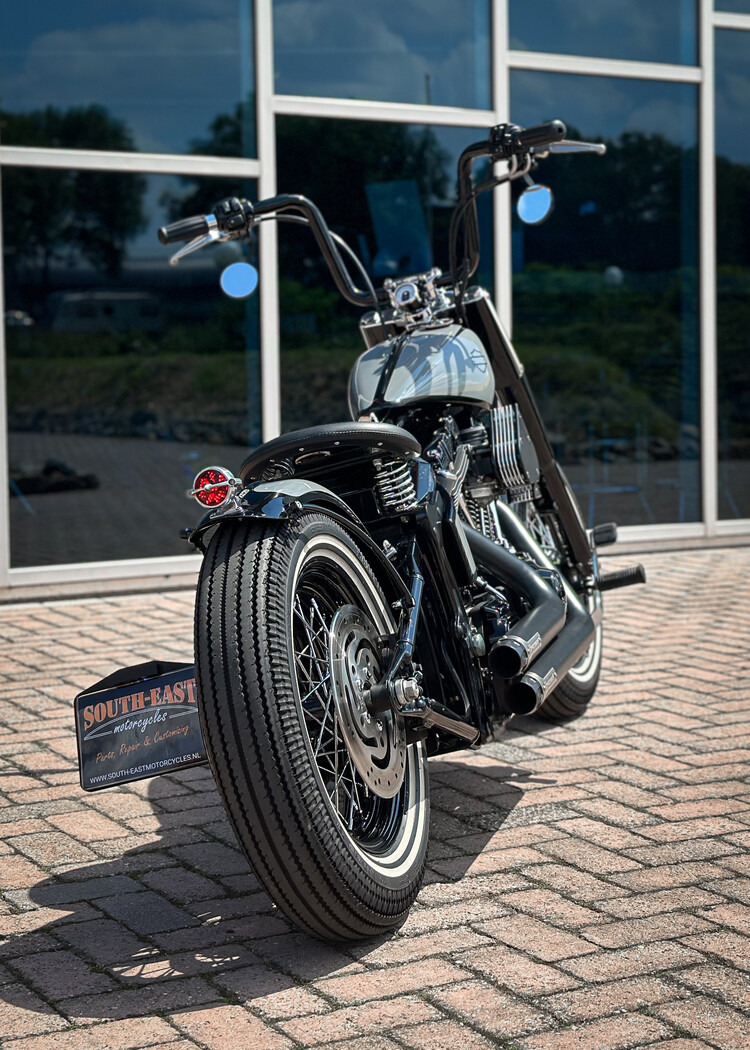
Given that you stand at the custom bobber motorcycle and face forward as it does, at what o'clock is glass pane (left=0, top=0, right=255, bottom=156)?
The glass pane is roughly at 10 o'clock from the custom bobber motorcycle.

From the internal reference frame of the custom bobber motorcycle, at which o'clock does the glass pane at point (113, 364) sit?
The glass pane is roughly at 10 o'clock from the custom bobber motorcycle.

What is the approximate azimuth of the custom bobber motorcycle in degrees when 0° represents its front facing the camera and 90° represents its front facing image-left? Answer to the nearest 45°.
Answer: approximately 225°

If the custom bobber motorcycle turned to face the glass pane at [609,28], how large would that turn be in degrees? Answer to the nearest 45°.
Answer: approximately 45° to its left

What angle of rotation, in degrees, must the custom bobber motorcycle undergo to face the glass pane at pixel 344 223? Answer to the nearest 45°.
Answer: approximately 45° to its left

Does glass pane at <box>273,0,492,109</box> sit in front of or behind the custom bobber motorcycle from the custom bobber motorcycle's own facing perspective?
in front
